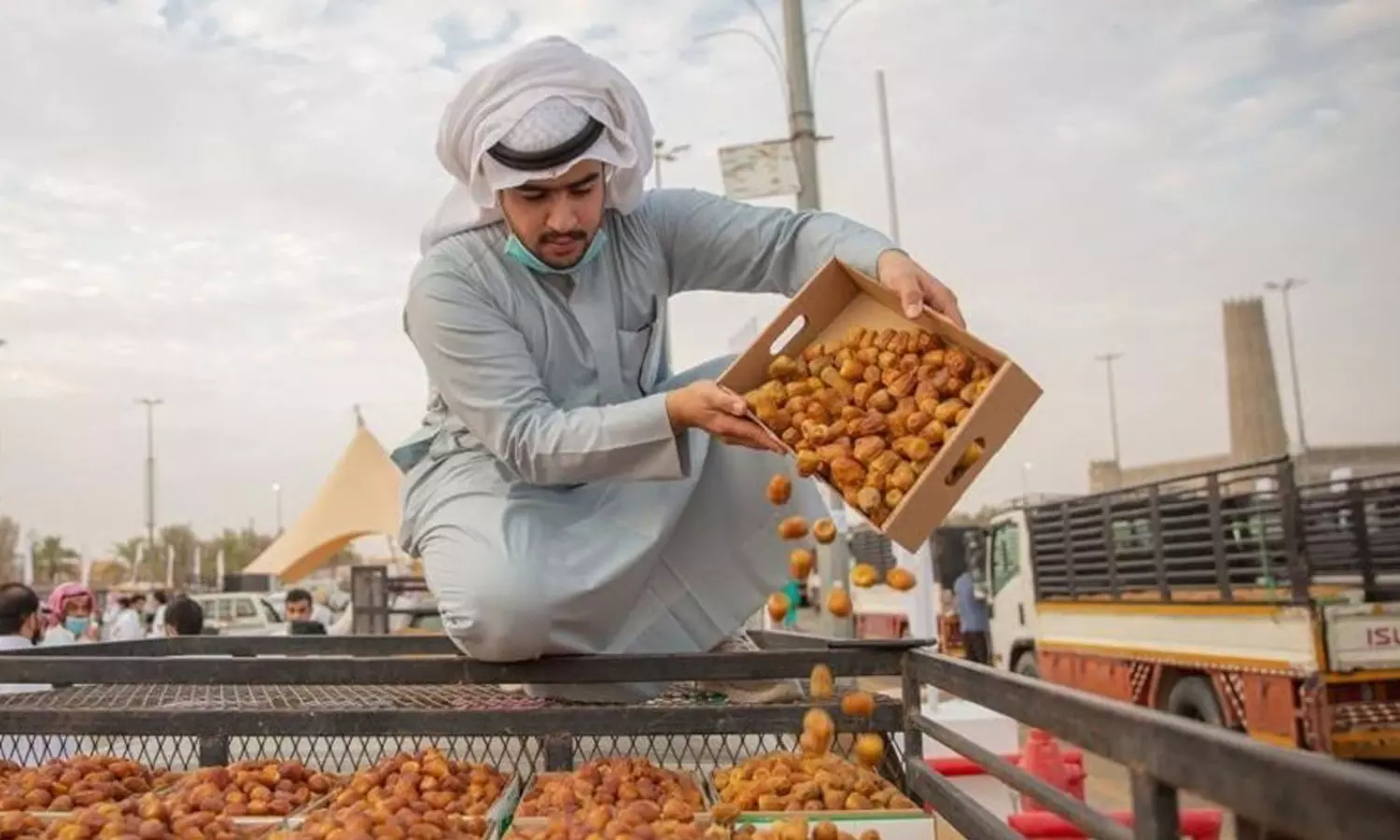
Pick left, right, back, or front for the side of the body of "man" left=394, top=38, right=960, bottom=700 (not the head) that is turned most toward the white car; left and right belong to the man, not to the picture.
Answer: back

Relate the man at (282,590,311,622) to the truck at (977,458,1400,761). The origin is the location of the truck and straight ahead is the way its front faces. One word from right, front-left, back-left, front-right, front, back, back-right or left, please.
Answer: front-left

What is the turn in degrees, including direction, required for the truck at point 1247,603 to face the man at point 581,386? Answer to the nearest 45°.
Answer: approximately 135° to its left

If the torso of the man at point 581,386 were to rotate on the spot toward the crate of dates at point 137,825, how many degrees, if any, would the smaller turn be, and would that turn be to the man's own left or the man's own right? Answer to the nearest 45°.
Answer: approximately 90° to the man's own right

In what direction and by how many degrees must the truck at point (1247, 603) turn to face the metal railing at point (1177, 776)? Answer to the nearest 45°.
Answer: approximately 135° to its left

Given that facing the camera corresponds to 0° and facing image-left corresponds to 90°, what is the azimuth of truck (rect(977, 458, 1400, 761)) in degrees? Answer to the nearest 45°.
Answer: approximately 135°

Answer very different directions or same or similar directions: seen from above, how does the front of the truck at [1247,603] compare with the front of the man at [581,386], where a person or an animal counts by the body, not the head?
very different directions

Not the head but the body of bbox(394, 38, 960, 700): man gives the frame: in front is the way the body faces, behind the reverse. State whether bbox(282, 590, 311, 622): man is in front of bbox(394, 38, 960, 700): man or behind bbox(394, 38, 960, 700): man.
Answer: behind

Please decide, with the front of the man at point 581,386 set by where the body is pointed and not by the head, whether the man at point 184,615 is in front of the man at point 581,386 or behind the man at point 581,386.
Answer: behind
